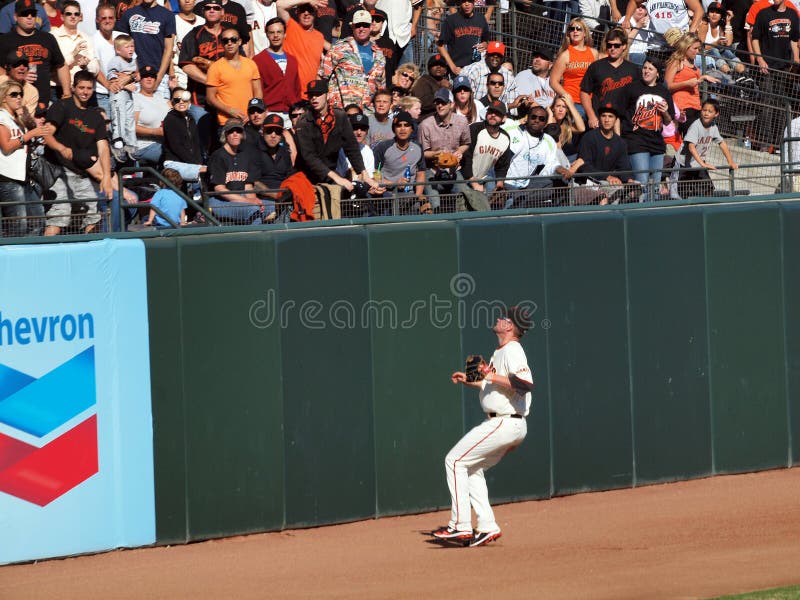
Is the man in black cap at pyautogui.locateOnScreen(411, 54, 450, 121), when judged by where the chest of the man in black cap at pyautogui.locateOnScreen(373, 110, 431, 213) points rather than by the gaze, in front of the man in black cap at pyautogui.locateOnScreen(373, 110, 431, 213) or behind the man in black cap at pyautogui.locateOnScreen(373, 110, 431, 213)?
behind

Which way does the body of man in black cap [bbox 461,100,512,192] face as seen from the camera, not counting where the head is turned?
toward the camera

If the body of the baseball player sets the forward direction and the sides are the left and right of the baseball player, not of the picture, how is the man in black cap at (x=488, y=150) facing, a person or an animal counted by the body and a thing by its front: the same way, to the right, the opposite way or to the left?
to the left

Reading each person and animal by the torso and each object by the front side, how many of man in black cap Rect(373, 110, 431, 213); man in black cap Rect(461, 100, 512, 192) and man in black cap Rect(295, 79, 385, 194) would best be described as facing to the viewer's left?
0

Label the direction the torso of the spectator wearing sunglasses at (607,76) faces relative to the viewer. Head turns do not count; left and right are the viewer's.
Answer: facing the viewer

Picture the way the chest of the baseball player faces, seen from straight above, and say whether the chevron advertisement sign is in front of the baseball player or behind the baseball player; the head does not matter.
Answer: in front

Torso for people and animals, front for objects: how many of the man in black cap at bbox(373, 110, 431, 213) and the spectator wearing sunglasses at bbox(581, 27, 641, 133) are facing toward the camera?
2

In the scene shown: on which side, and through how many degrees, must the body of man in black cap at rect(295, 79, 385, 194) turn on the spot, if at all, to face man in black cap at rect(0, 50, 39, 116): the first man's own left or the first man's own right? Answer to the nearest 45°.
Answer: approximately 90° to the first man's own right

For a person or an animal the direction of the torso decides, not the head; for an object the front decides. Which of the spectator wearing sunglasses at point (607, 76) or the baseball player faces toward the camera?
the spectator wearing sunglasses

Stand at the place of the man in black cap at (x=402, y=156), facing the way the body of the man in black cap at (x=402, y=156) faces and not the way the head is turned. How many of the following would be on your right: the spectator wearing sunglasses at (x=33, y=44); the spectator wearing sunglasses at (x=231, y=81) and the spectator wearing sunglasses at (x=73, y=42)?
3

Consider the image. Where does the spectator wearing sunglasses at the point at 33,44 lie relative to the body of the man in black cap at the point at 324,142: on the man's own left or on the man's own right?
on the man's own right

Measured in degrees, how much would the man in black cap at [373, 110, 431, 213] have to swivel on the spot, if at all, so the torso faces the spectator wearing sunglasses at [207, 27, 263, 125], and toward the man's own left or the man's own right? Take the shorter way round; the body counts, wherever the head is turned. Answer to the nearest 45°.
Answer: approximately 90° to the man's own right
